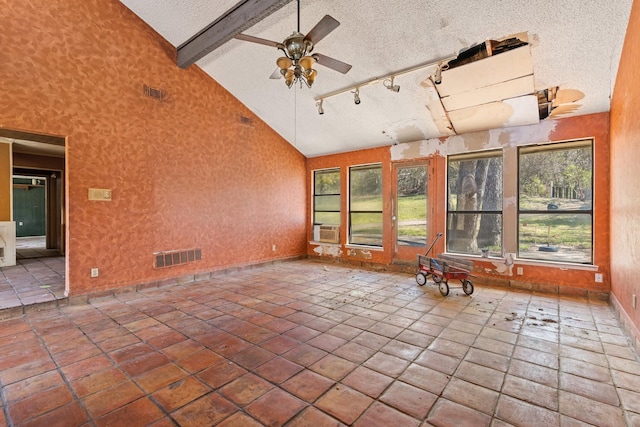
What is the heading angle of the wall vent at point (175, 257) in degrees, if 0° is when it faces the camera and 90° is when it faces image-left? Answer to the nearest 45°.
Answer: approximately 315°

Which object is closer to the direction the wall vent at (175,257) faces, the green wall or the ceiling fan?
the ceiling fan

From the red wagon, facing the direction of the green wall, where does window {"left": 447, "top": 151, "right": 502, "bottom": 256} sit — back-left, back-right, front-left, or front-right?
back-right

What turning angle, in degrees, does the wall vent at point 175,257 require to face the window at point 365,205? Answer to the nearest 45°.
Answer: approximately 45° to its left

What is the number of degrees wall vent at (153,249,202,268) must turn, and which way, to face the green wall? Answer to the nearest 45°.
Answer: approximately 180°

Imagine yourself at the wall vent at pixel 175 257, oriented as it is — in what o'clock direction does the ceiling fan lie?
The ceiling fan is roughly at 1 o'clock from the wall vent.

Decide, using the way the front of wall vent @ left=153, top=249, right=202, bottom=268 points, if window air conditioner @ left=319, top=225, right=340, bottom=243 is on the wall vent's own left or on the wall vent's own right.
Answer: on the wall vent's own left

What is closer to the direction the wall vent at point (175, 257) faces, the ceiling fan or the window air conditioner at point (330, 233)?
the ceiling fan

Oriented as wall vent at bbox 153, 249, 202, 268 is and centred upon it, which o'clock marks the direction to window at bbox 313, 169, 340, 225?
The window is roughly at 10 o'clock from the wall vent.
